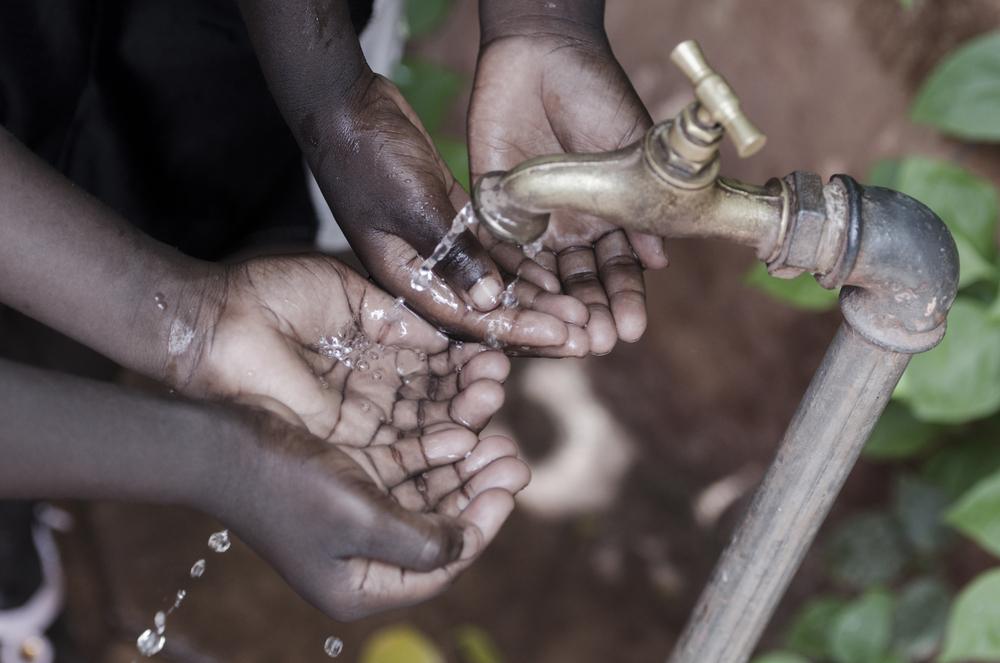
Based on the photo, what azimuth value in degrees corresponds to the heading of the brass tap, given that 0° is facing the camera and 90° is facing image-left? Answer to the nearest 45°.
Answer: approximately 90°

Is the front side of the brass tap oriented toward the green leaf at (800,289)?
no

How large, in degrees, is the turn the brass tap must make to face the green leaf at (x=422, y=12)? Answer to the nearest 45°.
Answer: approximately 45° to its right
